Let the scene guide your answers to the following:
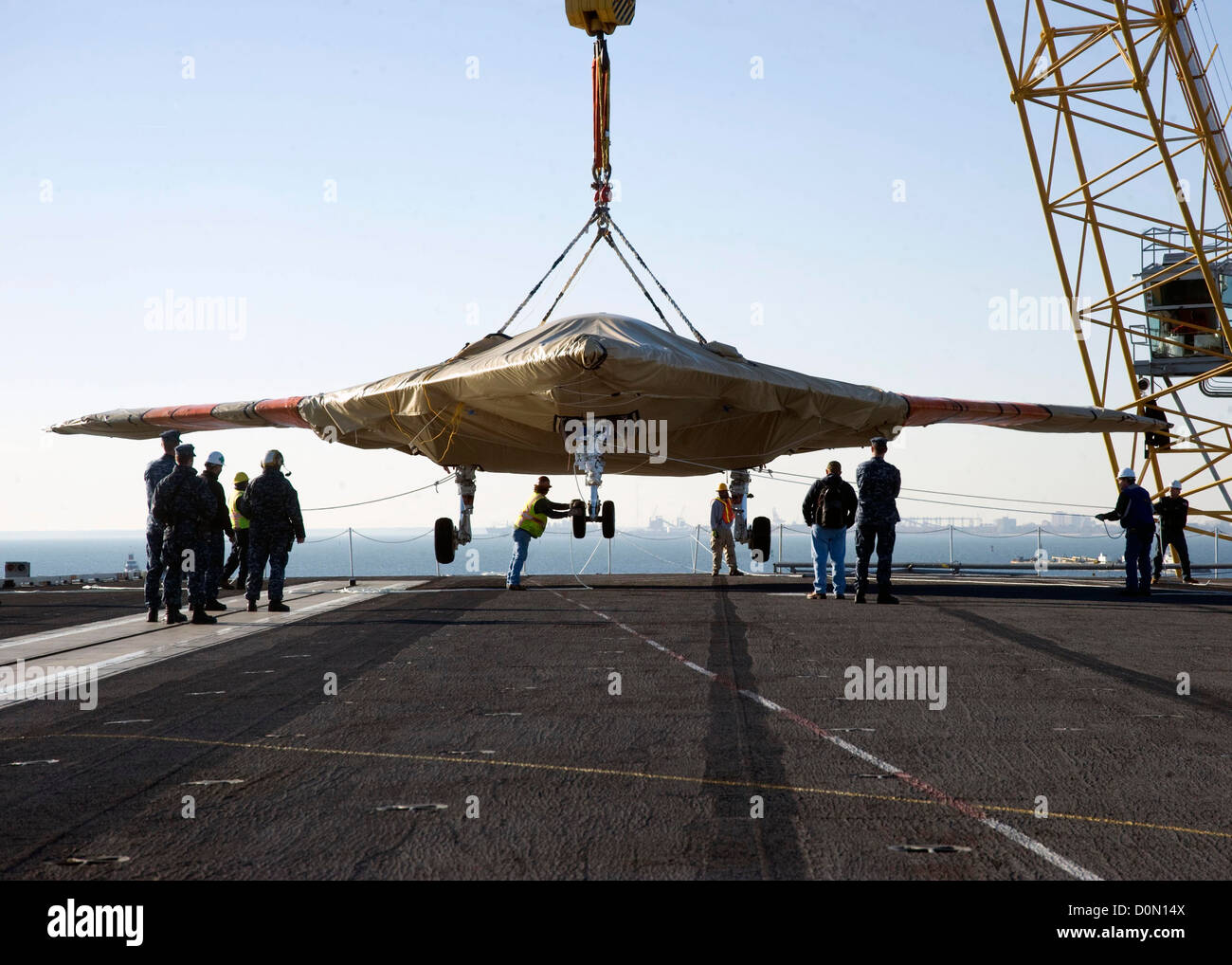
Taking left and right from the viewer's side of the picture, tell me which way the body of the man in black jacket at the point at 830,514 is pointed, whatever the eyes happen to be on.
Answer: facing away from the viewer

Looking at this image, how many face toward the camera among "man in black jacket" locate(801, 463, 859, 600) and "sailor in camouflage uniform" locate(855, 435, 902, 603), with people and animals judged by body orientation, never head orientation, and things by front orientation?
0

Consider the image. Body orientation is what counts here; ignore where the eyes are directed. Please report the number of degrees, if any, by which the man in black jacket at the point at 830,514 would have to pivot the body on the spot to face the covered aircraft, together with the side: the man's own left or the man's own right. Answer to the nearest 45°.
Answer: approximately 45° to the man's own left

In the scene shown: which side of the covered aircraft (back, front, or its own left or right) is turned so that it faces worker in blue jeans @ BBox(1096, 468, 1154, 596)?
left

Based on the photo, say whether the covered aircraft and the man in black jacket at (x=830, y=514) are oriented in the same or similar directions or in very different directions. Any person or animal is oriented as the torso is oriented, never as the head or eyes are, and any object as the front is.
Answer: very different directions

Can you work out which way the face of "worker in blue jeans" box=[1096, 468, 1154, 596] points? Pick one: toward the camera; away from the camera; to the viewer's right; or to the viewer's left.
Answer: to the viewer's left

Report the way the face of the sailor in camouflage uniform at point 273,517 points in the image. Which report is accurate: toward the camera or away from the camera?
away from the camera

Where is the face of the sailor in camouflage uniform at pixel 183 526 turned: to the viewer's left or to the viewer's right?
to the viewer's right

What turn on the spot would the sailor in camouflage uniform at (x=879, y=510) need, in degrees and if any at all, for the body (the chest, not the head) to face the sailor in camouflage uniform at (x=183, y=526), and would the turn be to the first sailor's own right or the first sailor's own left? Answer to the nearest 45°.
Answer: approximately 135° to the first sailor's own left

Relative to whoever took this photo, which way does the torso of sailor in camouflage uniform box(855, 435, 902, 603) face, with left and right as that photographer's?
facing away from the viewer

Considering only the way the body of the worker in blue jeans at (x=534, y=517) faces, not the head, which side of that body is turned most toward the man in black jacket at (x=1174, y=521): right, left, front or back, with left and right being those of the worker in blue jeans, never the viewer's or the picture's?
front

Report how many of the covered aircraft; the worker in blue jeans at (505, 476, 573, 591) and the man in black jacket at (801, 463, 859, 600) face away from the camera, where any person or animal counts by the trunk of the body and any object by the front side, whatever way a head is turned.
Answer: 1

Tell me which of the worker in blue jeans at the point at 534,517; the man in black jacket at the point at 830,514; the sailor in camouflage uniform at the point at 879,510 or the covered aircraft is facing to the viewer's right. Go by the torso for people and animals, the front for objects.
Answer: the worker in blue jeans

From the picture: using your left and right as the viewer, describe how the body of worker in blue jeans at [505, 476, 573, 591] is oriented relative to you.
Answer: facing to the right of the viewer

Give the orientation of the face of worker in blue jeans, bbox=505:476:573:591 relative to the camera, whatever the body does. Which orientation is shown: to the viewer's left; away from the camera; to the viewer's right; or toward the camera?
to the viewer's right
